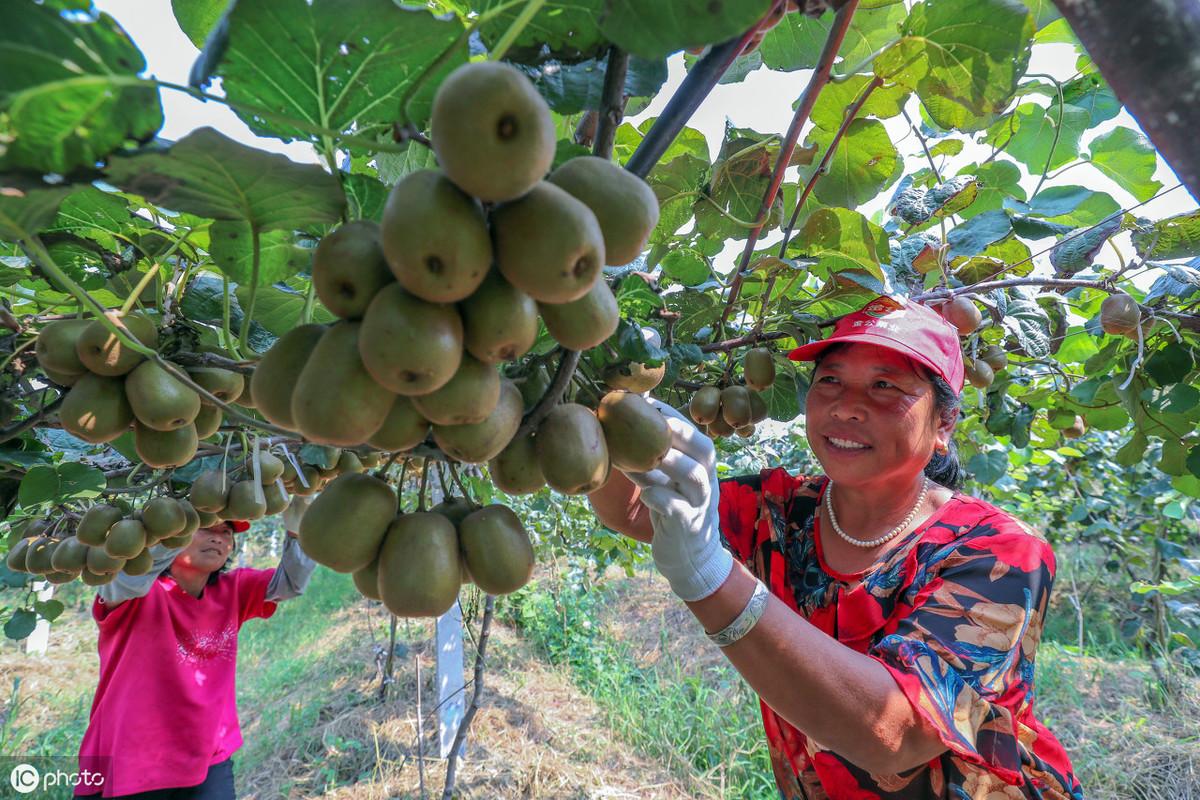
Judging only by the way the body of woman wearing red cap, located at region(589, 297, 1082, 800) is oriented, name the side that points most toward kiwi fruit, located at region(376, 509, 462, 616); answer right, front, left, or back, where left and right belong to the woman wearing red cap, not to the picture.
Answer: front

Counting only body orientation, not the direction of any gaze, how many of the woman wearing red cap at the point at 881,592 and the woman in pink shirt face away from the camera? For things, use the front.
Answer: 0

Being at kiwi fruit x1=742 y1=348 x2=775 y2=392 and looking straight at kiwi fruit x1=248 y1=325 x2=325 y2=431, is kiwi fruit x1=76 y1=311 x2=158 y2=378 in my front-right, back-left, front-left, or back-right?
front-right

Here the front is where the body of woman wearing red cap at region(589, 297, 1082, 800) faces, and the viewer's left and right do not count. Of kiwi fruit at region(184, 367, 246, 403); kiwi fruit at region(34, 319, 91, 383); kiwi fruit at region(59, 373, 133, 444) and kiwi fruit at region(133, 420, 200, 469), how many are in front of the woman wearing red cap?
4

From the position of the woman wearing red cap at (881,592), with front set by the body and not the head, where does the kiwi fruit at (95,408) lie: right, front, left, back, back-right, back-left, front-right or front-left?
front

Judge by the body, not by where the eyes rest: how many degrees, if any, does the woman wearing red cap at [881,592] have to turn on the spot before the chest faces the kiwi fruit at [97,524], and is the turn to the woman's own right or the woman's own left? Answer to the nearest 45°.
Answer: approximately 45° to the woman's own right

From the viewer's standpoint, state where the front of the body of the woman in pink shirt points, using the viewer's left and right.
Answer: facing the viewer and to the right of the viewer

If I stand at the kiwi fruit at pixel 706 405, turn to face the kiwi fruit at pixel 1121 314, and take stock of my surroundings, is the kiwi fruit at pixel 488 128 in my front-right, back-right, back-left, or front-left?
back-right

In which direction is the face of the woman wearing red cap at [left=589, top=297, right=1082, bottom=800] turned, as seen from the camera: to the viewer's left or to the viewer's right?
to the viewer's left

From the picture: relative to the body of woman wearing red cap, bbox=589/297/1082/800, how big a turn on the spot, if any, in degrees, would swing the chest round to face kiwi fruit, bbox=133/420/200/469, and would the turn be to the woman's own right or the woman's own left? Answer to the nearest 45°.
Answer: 0° — they already face it
